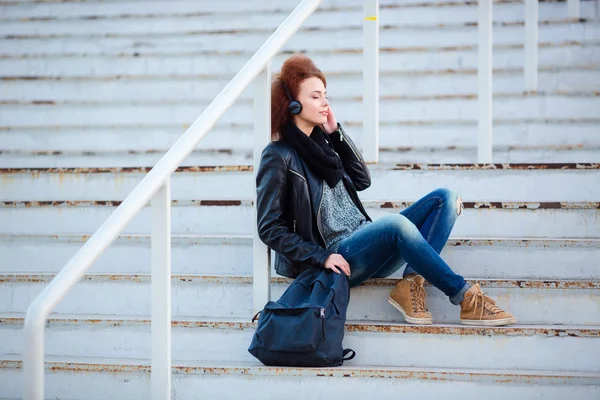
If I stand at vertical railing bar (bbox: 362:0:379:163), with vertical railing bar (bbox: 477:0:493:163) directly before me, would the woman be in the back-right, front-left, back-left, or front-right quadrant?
back-right

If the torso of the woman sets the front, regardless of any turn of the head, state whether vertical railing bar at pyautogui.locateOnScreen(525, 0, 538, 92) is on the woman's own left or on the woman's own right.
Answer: on the woman's own left

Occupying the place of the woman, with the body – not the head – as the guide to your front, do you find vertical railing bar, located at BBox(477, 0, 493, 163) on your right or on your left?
on your left

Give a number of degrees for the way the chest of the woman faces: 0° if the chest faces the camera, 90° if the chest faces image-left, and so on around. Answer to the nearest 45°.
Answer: approximately 315°

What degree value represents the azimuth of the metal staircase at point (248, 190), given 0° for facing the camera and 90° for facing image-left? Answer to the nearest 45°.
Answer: approximately 0°
